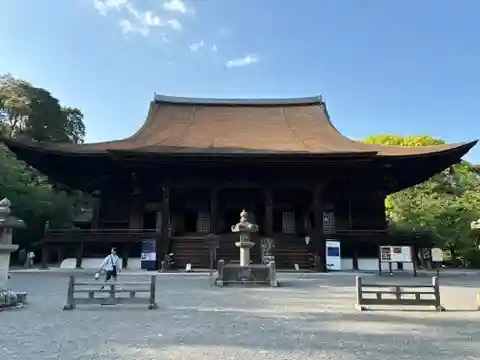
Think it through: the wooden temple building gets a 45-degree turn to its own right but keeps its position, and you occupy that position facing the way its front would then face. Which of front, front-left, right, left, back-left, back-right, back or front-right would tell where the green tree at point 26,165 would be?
right

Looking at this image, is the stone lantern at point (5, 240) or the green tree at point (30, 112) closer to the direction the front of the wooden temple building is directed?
the stone lantern

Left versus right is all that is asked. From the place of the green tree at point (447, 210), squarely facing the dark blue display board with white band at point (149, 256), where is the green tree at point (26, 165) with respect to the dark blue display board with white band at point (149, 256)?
right

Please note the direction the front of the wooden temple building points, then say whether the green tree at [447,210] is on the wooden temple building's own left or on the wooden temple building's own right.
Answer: on the wooden temple building's own left

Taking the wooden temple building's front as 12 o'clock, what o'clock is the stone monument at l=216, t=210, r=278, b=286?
The stone monument is roughly at 12 o'clock from the wooden temple building.

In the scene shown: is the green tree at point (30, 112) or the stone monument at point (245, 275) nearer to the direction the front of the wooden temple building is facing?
the stone monument

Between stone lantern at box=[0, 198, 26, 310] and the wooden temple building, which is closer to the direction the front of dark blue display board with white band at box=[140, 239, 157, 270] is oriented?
the stone lantern

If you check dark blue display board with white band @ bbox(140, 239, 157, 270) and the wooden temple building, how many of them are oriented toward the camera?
2

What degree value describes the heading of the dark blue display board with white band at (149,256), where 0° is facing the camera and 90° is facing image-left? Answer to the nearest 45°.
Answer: approximately 0°

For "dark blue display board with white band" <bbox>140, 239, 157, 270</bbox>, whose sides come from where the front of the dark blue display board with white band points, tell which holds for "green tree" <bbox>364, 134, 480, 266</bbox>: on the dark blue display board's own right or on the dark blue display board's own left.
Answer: on the dark blue display board's own left

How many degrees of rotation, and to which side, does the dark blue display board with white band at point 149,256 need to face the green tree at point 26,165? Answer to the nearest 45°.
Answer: approximately 135° to its right

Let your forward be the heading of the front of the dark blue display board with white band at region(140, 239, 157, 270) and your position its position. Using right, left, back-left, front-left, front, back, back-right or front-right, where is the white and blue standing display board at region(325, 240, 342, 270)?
left
